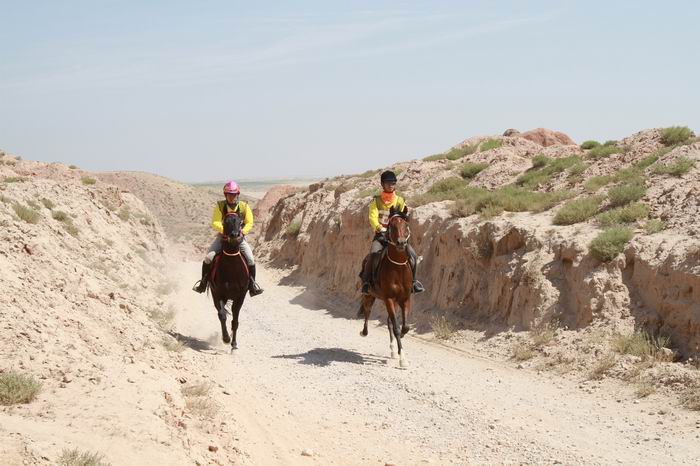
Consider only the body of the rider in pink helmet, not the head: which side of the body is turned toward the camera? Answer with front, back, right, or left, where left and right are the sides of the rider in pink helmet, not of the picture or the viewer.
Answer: front

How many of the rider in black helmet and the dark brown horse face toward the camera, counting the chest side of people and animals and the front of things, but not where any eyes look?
2

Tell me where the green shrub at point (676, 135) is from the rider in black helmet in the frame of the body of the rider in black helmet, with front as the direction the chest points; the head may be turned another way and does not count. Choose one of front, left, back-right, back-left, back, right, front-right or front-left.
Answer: back-left

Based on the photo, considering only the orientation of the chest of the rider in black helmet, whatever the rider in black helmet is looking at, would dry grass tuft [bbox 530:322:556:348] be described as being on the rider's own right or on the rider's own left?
on the rider's own left

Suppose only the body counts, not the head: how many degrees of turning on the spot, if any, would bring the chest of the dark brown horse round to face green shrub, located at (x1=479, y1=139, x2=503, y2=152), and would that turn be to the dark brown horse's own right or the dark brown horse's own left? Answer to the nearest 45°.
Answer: approximately 135° to the dark brown horse's own left

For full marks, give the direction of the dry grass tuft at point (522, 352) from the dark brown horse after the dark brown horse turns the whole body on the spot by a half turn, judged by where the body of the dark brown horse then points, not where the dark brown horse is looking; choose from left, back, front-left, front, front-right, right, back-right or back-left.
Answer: right

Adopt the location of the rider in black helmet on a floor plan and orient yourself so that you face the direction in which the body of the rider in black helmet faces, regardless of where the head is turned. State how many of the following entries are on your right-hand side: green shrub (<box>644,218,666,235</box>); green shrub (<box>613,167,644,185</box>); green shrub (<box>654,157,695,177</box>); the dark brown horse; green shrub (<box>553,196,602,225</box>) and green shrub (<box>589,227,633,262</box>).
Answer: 1

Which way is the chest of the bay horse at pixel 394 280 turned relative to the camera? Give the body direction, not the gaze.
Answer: toward the camera

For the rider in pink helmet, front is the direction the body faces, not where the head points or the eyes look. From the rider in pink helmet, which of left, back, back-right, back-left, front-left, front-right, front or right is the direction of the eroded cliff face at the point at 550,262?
left

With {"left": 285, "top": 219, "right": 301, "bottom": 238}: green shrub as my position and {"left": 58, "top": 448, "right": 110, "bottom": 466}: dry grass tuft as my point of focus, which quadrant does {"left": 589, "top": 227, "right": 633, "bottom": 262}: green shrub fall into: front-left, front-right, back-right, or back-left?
front-left

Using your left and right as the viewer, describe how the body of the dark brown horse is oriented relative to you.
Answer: facing the viewer

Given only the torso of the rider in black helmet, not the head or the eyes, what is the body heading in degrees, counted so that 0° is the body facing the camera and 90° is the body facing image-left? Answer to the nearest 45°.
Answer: approximately 0°
